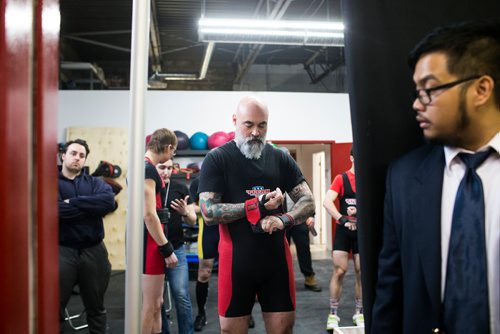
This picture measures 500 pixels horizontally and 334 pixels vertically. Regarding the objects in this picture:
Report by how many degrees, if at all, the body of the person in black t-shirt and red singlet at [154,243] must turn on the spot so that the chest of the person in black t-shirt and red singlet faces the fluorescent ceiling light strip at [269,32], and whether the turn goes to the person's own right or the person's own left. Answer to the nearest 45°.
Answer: approximately 45° to the person's own left

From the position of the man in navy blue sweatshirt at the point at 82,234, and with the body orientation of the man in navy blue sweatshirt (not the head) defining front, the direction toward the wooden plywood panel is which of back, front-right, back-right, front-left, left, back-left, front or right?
back

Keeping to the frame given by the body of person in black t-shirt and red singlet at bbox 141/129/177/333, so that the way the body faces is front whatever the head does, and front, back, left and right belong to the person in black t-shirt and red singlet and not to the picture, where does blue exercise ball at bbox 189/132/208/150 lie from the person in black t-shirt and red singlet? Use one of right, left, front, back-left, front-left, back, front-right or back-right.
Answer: left

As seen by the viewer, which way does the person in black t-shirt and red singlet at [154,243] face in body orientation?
to the viewer's right

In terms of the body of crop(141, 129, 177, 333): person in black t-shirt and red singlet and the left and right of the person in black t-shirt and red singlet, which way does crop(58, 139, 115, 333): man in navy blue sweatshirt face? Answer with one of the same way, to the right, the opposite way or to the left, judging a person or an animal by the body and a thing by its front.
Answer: to the right

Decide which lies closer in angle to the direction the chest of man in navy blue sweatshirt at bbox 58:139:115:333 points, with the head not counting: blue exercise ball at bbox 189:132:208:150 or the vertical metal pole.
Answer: the vertical metal pole

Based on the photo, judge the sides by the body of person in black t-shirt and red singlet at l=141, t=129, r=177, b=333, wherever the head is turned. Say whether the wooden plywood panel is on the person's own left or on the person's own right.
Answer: on the person's own left

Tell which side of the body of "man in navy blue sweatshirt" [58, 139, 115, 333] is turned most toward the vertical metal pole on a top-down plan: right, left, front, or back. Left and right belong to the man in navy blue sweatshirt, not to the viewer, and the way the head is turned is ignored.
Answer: front

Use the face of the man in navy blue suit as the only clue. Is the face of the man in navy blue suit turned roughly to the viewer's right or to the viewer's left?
to the viewer's left

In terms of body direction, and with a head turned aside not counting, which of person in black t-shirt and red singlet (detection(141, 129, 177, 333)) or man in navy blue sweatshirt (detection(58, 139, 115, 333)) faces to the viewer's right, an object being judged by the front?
the person in black t-shirt and red singlet

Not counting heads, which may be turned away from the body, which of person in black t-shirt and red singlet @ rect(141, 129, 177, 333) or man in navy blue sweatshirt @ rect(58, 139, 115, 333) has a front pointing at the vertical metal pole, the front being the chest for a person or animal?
the man in navy blue sweatshirt

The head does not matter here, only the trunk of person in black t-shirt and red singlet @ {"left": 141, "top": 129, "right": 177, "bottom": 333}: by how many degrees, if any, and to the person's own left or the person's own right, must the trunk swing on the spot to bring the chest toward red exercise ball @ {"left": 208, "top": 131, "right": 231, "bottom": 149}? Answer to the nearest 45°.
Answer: approximately 90° to the person's own left

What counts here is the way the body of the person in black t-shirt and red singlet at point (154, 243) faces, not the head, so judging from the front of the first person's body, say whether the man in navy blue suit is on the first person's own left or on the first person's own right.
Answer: on the first person's own right
